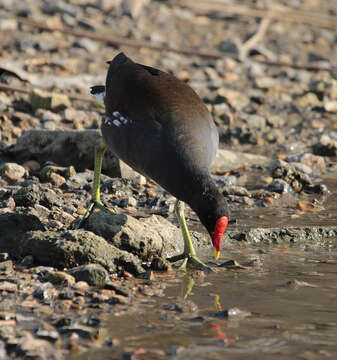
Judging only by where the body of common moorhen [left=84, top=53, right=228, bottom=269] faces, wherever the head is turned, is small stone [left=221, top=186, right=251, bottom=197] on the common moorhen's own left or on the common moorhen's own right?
on the common moorhen's own left

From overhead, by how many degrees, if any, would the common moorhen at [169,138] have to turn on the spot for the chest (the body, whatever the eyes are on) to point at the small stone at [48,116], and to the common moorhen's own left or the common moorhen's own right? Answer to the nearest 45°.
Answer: approximately 135° to the common moorhen's own left

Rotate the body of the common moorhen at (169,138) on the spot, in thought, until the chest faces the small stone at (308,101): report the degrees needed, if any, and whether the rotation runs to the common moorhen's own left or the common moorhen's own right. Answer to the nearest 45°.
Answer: approximately 135° to the common moorhen's own left

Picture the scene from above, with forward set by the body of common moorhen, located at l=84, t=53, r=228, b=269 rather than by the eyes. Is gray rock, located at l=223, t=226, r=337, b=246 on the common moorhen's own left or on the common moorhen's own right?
on the common moorhen's own left

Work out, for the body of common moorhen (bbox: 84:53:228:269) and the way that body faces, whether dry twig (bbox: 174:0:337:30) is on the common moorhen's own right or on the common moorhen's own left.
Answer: on the common moorhen's own left

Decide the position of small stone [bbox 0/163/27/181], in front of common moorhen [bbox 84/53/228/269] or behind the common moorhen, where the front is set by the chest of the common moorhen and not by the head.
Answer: behind

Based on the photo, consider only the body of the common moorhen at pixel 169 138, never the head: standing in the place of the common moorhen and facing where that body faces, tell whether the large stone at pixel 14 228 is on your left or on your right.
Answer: on your right

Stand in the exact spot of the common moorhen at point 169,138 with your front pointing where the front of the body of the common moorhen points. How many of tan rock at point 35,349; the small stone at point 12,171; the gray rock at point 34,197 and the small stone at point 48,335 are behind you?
2

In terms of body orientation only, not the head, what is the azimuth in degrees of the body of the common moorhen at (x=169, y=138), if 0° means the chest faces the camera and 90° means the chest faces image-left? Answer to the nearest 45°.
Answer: approximately 315°

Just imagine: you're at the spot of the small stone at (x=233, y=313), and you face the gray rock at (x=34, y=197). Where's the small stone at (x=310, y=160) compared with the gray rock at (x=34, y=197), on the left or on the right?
right

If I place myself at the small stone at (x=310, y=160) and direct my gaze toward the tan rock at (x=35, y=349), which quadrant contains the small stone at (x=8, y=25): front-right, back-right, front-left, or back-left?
back-right

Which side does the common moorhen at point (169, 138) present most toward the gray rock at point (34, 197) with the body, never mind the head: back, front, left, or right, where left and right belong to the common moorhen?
back

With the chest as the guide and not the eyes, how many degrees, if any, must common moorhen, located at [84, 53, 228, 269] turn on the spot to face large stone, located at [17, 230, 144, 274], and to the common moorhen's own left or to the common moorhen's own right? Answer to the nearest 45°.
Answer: approximately 90° to the common moorhen's own right

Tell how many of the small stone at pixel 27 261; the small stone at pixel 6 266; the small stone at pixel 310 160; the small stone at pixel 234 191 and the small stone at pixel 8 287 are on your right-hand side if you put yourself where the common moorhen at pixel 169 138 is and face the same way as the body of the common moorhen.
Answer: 3
